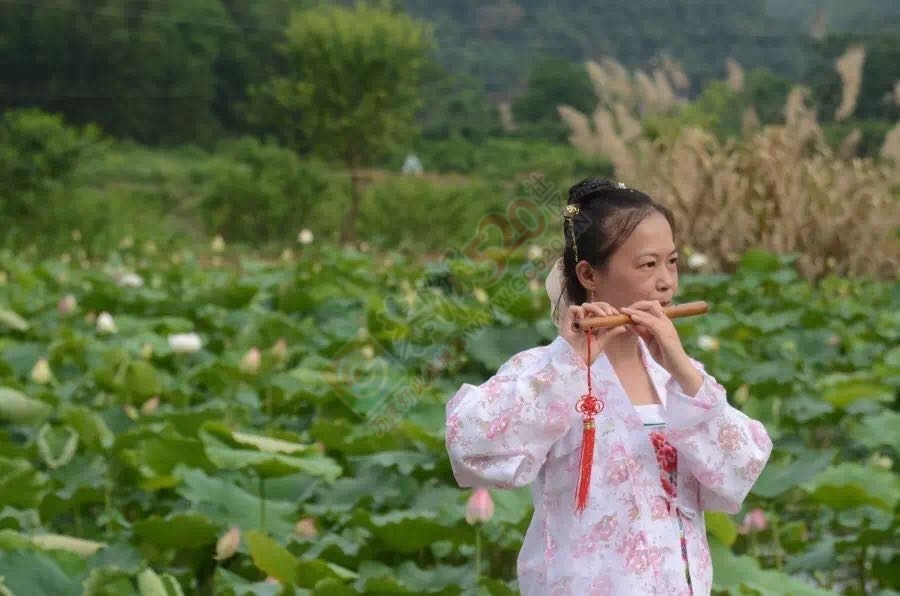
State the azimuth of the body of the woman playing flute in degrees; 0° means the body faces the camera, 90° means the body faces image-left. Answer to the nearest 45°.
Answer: approximately 315°

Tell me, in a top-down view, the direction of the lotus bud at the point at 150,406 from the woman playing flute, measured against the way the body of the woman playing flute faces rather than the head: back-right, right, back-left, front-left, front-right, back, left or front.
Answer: back

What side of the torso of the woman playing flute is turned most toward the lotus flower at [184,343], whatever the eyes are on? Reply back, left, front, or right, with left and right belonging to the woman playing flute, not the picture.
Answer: back

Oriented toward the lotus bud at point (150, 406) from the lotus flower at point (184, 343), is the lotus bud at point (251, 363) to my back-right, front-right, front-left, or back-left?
front-left

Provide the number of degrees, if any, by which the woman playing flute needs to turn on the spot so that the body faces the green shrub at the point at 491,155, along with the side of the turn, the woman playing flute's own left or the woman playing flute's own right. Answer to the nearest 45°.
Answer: approximately 135° to the woman playing flute's own left

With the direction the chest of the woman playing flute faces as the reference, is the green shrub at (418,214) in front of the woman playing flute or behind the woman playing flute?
behind

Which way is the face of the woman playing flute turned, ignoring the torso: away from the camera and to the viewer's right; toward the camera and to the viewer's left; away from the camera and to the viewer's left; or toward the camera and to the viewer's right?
toward the camera and to the viewer's right

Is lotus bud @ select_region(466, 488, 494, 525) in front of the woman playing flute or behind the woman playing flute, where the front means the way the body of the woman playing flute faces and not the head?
behind

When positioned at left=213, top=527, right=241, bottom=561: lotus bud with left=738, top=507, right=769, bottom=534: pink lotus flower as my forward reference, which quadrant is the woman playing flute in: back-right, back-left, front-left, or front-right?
front-right

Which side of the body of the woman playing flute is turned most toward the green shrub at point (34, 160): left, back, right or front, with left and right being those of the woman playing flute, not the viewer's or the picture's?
back
